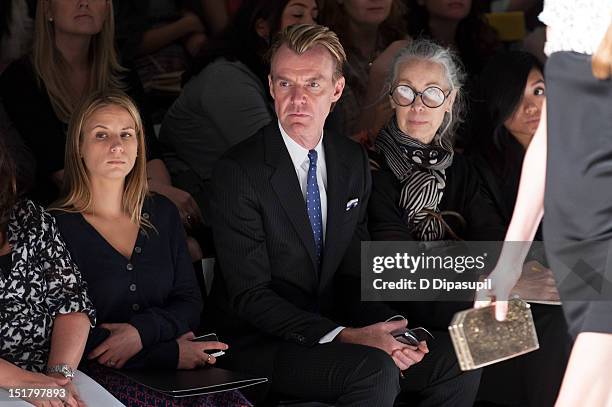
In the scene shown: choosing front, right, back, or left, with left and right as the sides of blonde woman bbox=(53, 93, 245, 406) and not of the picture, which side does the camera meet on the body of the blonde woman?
front

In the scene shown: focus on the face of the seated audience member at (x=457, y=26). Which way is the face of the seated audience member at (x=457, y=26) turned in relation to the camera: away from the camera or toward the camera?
toward the camera

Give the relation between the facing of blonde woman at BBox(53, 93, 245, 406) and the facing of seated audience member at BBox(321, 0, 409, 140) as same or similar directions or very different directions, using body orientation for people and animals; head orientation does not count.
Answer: same or similar directions

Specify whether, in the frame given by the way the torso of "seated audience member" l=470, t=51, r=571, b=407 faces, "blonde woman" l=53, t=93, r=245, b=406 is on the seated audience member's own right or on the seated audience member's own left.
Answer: on the seated audience member's own right

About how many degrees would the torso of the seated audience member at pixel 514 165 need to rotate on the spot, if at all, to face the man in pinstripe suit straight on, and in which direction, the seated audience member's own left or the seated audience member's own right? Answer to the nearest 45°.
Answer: approximately 90° to the seated audience member's own right

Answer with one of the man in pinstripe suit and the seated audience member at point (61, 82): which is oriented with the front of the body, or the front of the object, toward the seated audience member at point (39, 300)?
the seated audience member at point (61, 82)

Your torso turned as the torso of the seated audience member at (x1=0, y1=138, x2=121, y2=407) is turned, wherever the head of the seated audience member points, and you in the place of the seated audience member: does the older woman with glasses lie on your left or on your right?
on your left

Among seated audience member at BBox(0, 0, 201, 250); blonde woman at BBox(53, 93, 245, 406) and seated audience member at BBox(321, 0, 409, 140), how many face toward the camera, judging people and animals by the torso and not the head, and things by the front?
3

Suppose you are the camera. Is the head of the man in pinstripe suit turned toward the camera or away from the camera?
toward the camera

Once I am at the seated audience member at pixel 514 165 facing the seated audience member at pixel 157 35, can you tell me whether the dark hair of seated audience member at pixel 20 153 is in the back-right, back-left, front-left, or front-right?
front-left

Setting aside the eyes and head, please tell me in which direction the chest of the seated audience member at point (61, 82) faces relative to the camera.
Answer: toward the camera

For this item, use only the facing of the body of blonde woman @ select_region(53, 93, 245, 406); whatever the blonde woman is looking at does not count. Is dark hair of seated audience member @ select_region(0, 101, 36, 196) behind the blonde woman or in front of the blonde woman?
behind
